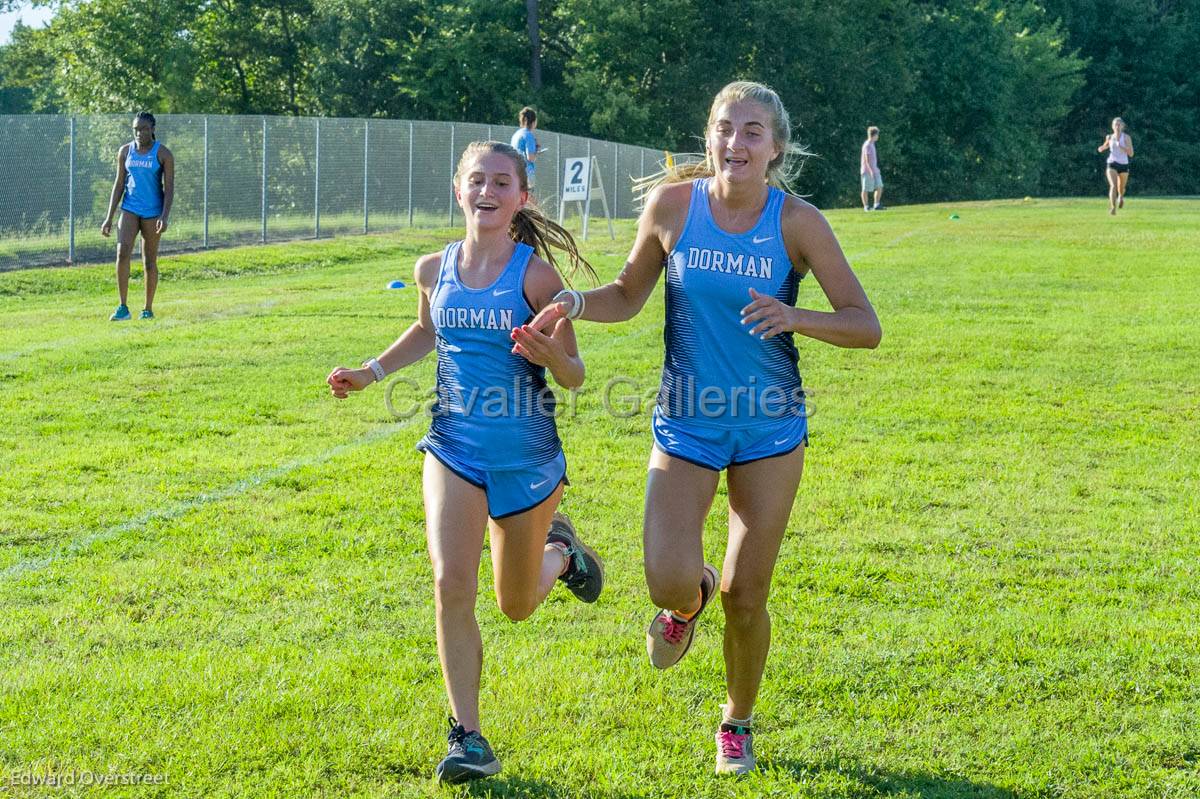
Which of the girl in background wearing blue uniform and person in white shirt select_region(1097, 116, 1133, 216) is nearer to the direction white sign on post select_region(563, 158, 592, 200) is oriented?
the girl in background wearing blue uniform

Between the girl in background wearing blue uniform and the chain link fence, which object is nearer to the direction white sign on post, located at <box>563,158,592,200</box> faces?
the girl in background wearing blue uniform

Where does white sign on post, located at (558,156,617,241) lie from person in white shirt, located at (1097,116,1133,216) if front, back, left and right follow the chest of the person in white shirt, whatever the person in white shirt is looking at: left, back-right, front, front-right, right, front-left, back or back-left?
front-right

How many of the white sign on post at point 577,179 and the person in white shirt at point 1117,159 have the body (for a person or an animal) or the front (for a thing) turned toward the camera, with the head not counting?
2

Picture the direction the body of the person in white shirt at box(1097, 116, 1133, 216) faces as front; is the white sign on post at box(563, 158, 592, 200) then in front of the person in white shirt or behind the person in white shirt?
in front

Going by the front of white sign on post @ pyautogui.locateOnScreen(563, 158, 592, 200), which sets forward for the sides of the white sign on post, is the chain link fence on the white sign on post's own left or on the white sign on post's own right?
on the white sign on post's own right

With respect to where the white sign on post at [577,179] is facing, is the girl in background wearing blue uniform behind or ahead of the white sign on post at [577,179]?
ahead

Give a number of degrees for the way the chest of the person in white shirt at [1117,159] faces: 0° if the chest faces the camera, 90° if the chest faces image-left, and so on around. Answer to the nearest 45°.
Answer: approximately 0°

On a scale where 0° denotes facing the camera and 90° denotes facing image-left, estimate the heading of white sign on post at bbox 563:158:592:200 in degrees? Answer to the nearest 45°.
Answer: approximately 0°
